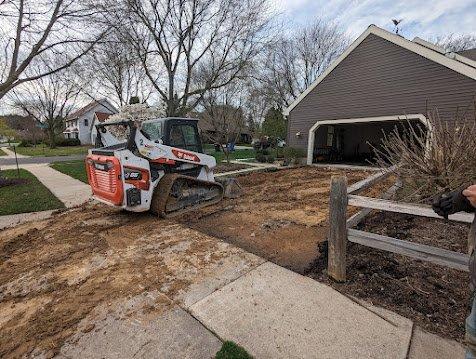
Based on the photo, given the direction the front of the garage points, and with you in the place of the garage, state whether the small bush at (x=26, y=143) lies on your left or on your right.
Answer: on your right

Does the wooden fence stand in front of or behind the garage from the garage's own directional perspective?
in front

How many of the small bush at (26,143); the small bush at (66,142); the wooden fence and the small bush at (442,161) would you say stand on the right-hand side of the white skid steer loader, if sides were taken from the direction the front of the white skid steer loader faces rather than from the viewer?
2

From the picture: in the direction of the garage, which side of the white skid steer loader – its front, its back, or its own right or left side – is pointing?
front

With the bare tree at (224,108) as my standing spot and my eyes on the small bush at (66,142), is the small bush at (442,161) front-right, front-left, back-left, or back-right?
back-left

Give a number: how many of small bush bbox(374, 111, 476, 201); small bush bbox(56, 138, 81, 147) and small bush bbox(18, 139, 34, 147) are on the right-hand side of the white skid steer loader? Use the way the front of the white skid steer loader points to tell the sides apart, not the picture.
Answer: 1

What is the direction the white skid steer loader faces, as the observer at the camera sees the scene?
facing away from the viewer and to the right of the viewer

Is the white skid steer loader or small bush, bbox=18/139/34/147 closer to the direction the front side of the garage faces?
the white skid steer loader

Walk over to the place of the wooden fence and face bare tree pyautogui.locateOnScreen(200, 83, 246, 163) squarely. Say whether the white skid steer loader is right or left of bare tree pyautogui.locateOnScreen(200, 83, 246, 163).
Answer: left

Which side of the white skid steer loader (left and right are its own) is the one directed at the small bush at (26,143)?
left

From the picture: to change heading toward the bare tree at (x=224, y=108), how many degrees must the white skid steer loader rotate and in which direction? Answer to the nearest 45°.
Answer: approximately 45° to its left

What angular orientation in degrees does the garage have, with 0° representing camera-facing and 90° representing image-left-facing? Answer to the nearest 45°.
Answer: approximately 45°

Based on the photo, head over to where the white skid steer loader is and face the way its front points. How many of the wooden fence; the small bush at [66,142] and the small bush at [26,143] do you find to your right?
1
